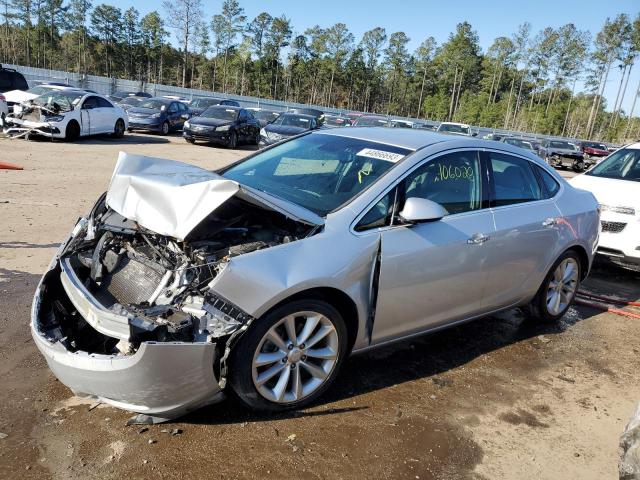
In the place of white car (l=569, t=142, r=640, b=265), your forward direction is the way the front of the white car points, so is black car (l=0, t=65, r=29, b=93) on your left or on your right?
on your right

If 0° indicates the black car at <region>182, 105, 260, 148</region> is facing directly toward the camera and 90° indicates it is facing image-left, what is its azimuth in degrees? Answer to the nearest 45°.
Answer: approximately 45°

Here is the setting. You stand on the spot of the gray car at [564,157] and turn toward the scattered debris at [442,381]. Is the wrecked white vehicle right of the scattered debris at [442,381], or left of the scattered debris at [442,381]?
right

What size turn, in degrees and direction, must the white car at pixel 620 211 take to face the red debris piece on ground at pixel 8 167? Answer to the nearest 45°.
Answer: approximately 45° to its right

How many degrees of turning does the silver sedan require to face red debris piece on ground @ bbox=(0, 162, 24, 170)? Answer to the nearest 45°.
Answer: approximately 90° to its right

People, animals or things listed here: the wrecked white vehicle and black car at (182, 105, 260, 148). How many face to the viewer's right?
0

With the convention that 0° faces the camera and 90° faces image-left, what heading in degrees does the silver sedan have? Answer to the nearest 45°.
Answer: approximately 45°

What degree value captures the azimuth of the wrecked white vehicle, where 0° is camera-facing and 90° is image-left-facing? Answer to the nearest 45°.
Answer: approximately 45°

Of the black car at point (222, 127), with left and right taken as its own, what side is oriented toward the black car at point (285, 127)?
left
